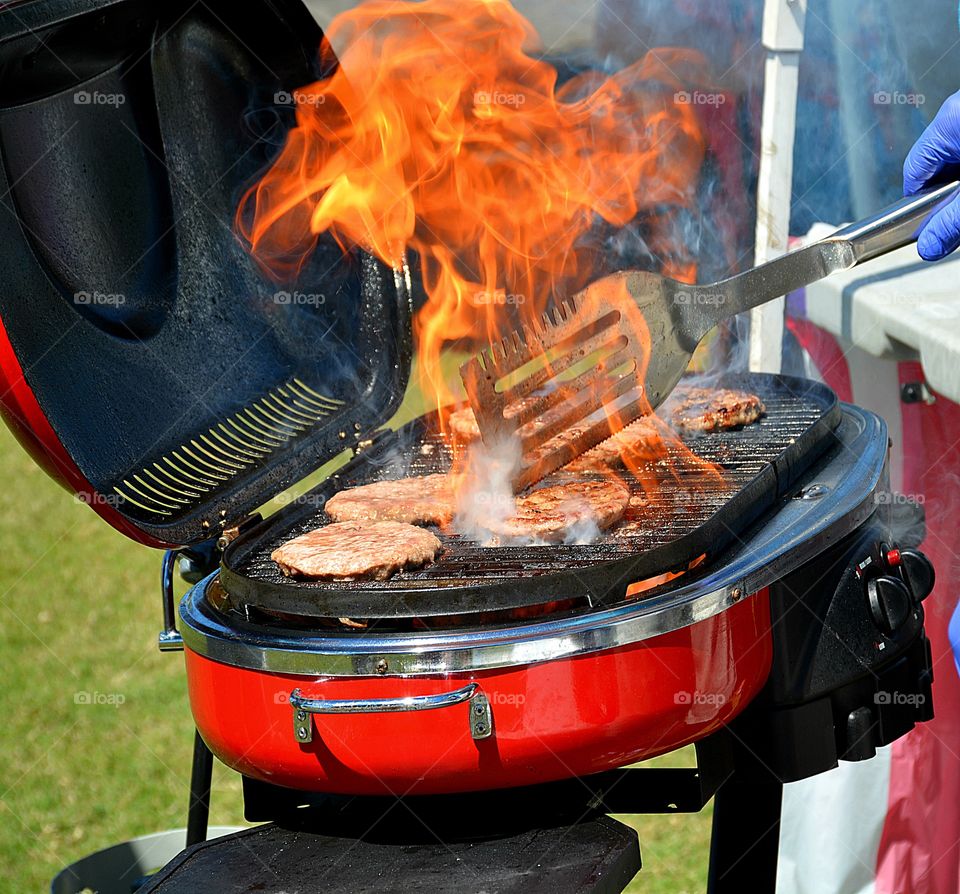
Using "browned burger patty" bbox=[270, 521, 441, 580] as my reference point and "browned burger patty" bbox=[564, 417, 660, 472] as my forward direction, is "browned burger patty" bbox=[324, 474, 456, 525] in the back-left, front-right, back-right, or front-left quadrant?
front-left

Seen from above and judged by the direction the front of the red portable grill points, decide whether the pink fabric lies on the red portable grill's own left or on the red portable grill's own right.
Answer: on the red portable grill's own left

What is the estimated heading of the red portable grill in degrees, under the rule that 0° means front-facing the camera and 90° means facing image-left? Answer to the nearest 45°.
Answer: approximately 315°

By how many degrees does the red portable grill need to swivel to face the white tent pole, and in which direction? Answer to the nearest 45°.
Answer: approximately 90° to its left
